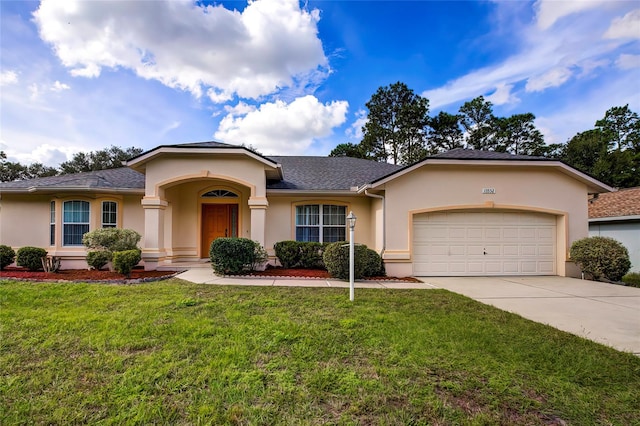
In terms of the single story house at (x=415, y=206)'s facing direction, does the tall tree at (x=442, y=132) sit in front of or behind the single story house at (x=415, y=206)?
behind

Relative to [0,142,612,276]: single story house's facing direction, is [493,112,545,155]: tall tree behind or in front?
behind

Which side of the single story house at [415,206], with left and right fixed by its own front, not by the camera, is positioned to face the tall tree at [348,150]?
back

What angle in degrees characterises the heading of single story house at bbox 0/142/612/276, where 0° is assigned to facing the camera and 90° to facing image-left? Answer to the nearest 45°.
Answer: approximately 0°
